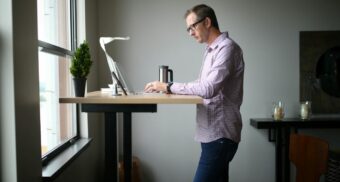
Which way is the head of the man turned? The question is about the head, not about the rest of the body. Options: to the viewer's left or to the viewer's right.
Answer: to the viewer's left

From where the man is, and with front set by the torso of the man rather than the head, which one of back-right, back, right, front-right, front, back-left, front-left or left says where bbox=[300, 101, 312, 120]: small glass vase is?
back-right

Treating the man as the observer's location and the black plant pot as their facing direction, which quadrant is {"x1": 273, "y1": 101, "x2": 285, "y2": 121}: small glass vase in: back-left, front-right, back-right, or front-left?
back-right

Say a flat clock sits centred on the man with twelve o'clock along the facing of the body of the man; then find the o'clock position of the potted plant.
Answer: The potted plant is roughly at 12 o'clock from the man.

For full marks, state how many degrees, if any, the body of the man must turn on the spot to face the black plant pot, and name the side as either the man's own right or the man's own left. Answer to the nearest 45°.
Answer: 0° — they already face it

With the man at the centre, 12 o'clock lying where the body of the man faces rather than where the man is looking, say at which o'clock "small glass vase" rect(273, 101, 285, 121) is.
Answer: The small glass vase is roughly at 4 o'clock from the man.

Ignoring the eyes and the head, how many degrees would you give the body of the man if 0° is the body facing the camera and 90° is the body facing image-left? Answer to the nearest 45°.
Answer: approximately 90°

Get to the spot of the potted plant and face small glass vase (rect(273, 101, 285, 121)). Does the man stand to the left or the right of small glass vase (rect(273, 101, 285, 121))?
right
